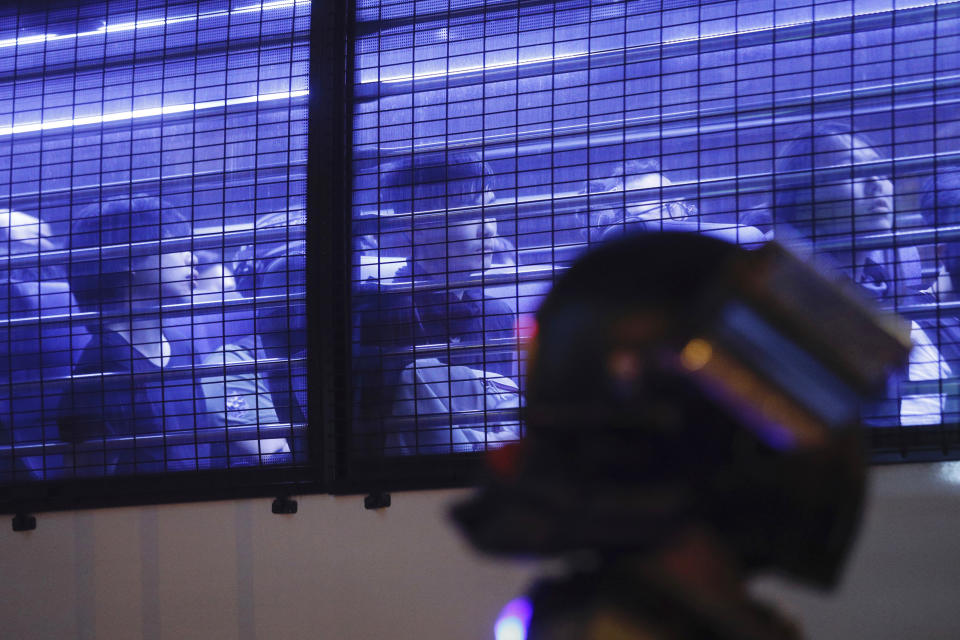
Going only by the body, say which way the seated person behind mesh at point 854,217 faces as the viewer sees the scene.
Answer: to the viewer's right

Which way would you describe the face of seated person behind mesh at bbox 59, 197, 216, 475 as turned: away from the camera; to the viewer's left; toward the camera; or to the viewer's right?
to the viewer's right

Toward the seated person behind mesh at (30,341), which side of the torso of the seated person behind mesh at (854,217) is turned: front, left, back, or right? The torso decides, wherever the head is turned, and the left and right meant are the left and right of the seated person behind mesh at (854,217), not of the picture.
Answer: back

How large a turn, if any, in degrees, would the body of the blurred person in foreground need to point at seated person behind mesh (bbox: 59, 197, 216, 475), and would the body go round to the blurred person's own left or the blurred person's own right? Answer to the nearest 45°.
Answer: approximately 135° to the blurred person's own left

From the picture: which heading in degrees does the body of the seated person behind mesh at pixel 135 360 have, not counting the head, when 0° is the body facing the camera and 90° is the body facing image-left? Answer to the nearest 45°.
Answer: approximately 270°

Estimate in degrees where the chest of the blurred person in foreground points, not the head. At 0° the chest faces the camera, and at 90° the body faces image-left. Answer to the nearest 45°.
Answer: approximately 270°

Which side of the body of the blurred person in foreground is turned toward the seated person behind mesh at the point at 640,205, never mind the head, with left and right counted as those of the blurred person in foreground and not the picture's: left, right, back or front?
left
